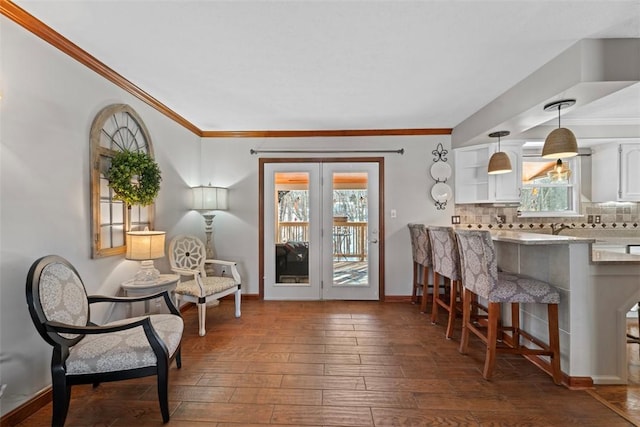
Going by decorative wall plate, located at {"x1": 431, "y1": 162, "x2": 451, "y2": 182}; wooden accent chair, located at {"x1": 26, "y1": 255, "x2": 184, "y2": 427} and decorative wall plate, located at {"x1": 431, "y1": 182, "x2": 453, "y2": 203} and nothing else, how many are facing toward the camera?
2

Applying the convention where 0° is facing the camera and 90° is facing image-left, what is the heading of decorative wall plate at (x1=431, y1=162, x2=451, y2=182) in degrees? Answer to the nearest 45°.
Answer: approximately 0°

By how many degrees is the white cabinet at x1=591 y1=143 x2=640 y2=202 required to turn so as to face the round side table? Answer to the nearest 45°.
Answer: approximately 90° to its right

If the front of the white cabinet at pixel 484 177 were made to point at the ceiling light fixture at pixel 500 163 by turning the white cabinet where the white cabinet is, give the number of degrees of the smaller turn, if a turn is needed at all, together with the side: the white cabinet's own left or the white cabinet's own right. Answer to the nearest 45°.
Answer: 0° — it already faces it

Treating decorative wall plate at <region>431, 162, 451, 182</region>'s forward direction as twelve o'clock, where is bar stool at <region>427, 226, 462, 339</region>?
The bar stool is roughly at 12 o'clock from the decorative wall plate.

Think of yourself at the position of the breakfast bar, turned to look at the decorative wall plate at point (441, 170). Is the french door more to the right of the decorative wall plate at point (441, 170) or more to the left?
left

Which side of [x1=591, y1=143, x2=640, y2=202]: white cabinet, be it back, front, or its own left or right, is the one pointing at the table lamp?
right

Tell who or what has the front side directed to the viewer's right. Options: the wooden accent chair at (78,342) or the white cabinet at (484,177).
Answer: the wooden accent chair

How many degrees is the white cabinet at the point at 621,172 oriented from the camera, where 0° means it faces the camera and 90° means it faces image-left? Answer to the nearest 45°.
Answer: approximately 315°

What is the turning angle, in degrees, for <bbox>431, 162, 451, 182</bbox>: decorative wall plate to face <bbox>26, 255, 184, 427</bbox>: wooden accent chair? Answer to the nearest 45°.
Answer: approximately 45° to its right

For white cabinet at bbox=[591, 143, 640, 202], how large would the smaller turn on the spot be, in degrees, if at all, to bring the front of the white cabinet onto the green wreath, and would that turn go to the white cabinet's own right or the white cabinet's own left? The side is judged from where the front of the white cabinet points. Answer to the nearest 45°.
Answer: approximately 90° to the white cabinet's own right

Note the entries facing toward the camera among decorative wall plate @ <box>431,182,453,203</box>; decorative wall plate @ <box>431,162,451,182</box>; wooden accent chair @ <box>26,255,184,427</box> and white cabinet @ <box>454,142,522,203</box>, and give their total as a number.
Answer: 3

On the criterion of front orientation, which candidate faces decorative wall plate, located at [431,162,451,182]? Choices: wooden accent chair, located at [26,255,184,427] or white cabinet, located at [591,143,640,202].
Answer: the wooden accent chair

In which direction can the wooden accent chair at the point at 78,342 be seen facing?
to the viewer's right
